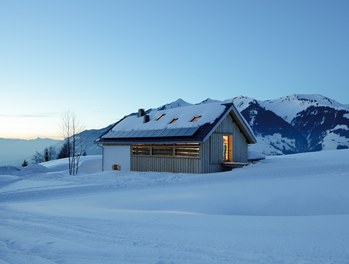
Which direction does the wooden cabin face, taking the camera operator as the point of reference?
facing the viewer and to the right of the viewer
